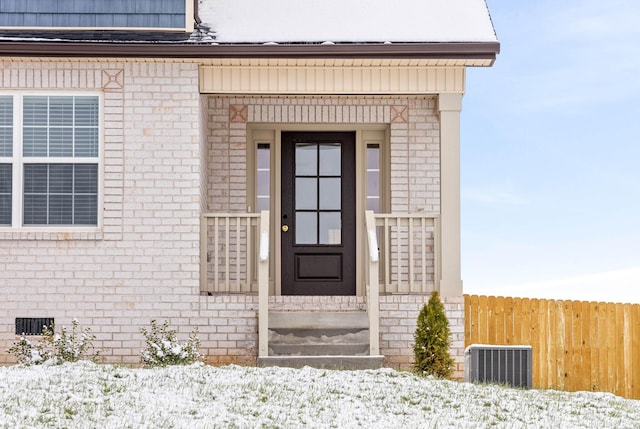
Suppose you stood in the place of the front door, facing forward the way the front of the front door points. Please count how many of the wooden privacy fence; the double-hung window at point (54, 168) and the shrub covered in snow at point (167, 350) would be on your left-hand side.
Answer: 1

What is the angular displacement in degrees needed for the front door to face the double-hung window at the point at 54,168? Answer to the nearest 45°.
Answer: approximately 45° to its right

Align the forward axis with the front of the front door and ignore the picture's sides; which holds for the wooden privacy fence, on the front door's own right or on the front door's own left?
on the front door's own left

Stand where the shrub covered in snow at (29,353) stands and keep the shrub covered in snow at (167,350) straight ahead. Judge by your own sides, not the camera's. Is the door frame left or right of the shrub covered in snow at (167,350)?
left

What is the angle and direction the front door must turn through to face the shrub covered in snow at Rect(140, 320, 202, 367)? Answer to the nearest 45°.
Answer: approximately 45° to its right

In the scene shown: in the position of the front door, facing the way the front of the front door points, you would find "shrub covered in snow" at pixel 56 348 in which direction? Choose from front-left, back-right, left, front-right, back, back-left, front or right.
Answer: front-right

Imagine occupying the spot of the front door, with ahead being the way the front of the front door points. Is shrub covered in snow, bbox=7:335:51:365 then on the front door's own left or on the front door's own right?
on the front door's own right

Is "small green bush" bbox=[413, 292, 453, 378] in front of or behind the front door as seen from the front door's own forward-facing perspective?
in front

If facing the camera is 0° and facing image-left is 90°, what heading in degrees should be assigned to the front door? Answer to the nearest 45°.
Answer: approximately 0°

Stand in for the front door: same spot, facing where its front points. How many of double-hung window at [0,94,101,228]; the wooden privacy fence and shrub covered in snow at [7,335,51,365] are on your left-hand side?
1
